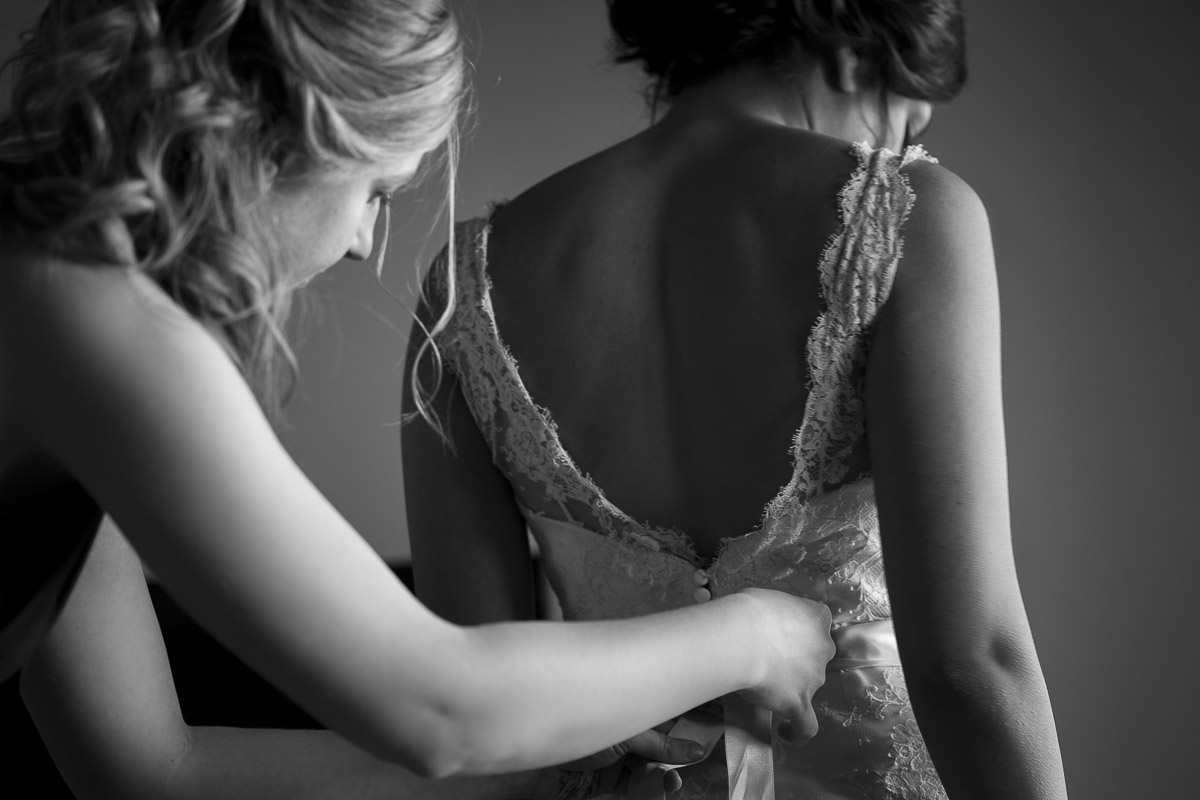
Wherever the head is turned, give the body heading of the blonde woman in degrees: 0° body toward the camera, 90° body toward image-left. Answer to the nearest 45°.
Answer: approximately 270°

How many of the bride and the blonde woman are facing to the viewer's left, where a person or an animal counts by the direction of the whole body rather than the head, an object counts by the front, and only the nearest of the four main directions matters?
0

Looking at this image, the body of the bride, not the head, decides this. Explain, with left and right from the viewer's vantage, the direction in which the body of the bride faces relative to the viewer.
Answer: facing away from the viewer and to the right of the viewer
